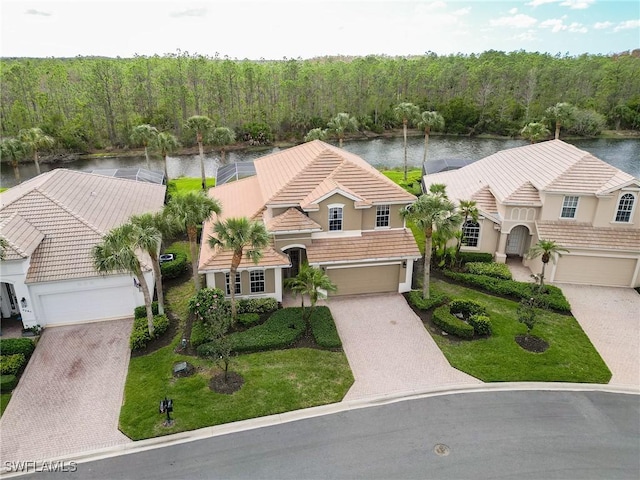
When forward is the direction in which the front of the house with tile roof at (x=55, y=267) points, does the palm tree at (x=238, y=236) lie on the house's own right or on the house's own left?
on the house's own left

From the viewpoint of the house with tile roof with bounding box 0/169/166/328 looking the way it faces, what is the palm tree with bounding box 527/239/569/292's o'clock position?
The palm tree is roughly at 10 o'clock from the house with tile roof.

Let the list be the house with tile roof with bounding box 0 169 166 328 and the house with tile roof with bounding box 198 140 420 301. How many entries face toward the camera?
2

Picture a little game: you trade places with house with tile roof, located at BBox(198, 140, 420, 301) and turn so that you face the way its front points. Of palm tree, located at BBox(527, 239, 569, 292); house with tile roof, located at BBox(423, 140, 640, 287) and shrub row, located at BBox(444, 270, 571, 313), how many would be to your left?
3

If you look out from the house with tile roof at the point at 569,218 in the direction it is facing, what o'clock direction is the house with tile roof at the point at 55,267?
the house with tile roof at the point at 55,267 is roughly at 2 o'clock from the house with tile roof at the point at 569,218.

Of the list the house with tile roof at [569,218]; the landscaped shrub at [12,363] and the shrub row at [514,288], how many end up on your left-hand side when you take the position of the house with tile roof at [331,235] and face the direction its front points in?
2

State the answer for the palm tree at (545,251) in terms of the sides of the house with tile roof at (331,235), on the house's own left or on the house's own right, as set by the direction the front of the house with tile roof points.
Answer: on the house's own left

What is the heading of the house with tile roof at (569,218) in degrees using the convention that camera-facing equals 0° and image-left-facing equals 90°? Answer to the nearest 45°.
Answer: approximately 0°

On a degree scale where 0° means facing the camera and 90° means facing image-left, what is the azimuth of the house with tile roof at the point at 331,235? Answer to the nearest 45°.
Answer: approximately 0°

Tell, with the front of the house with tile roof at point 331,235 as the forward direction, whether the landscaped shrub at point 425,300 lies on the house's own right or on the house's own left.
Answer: on the house's own left

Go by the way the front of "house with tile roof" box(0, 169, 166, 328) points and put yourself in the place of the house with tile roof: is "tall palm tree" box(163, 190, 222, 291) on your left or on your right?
on your left

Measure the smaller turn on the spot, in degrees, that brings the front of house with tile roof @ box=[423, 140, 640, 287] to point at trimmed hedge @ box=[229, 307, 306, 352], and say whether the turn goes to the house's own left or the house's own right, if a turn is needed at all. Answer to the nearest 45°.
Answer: approximately 45° to the house's own right

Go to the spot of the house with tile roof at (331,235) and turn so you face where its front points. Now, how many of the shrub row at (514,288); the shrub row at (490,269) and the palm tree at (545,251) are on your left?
3
